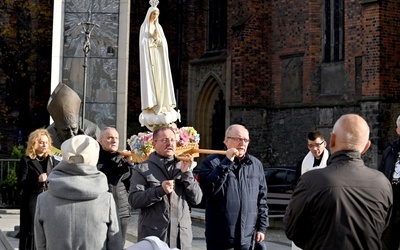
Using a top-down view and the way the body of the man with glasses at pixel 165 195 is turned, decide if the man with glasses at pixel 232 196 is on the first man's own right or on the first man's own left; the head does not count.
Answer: on the first man's own left

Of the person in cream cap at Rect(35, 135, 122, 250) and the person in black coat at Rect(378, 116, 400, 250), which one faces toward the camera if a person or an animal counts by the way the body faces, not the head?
the person in black coat

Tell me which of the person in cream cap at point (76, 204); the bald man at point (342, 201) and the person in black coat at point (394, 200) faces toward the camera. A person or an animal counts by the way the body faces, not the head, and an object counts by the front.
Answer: the person in black coat

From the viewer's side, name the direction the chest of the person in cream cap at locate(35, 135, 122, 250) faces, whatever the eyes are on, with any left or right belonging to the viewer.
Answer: facing away from the viewer

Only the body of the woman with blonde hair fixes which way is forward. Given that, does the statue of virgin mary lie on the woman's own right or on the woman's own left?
on the woman's own left

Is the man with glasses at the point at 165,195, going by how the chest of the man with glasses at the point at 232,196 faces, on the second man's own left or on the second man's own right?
on the second man's own right

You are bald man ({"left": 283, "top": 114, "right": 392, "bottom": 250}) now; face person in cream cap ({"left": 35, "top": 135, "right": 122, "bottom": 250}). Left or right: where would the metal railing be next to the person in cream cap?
right

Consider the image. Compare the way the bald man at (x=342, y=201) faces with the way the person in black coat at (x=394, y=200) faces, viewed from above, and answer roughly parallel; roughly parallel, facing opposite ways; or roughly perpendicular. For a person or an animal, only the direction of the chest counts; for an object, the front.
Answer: roughly parallel, facing opposite ways

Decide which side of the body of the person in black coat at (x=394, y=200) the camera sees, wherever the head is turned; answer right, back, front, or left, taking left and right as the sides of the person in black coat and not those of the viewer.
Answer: front

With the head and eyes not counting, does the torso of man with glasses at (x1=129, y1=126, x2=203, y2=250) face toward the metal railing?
no

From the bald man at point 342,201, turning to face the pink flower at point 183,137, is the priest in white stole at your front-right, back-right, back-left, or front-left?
front-right

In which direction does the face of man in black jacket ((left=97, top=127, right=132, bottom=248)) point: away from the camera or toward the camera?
toward the camera

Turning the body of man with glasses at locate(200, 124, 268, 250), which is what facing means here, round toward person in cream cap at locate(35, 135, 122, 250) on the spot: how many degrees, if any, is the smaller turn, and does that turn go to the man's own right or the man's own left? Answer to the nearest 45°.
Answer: approximately 90° to the man's own right

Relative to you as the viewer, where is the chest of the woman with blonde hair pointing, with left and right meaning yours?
facing the viewer and to the right of the viewer

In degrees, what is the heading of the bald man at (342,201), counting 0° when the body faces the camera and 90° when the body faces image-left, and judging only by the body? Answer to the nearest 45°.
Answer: approximately 180°

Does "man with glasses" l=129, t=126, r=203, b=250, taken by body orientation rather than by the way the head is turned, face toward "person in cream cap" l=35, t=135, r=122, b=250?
no

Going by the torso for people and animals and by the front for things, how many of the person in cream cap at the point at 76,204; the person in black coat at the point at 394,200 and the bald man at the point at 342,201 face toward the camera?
1

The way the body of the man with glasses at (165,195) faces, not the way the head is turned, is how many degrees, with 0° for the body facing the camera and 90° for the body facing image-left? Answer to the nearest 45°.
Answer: approximately 315°
